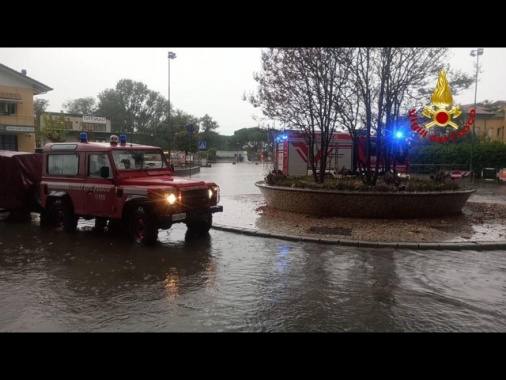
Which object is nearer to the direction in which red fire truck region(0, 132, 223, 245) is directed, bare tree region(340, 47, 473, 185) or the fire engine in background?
the bare tree

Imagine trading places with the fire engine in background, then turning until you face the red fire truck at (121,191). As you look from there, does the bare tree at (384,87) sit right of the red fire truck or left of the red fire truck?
left

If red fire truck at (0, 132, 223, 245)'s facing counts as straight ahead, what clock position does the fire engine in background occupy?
The fire engine in background is roughly at 9 o'clock from the red fire truck.

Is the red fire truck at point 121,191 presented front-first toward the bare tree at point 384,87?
no

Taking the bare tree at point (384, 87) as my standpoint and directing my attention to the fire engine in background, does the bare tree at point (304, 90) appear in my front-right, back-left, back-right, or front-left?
front-left

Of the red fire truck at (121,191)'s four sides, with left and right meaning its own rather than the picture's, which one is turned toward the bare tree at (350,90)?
left

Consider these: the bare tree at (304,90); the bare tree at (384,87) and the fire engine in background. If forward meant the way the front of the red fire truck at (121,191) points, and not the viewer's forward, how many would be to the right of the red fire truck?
0

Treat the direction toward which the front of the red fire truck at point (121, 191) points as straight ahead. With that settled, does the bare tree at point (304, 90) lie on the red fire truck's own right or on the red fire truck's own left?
on the red fire truck's own left

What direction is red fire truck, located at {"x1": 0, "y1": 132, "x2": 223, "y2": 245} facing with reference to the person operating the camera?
facing the viewer and to the right of the viewer
